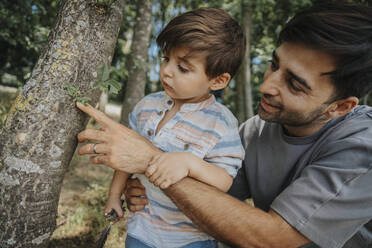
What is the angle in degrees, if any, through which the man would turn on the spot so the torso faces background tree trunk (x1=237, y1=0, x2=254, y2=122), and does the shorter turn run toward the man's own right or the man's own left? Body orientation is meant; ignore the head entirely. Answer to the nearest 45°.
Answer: approximately 135° to the man's own right

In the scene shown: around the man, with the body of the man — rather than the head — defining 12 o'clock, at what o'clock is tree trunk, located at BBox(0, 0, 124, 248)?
The tree trunk is roughly at 1 o'clock from the man.

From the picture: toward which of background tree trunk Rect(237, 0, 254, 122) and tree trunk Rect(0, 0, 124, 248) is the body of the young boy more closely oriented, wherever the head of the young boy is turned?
the tree trunk

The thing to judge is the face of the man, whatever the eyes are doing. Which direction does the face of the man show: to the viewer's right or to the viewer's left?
to the viewer's left

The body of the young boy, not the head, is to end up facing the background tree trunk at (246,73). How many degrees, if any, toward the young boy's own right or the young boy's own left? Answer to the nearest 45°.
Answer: approximately 135° to the young boy's own right

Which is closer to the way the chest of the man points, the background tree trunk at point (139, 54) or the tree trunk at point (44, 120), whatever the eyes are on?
the tree trunk

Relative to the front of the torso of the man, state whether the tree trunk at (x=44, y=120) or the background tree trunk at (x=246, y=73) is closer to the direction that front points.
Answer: the tree trunk

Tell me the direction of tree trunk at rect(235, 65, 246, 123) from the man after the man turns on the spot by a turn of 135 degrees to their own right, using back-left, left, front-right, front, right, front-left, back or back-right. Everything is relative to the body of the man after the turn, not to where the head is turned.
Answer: front

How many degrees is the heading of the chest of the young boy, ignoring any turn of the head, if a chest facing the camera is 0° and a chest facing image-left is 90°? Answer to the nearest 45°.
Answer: approximately 45°

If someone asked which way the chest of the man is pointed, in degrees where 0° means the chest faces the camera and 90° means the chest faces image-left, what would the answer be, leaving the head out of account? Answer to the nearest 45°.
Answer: approximately 45°
